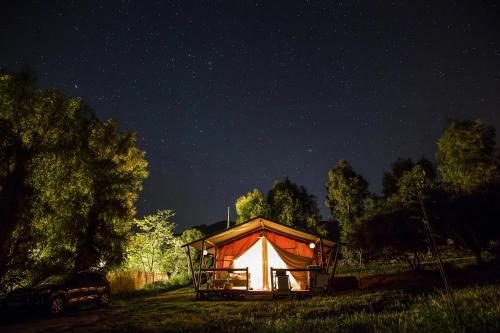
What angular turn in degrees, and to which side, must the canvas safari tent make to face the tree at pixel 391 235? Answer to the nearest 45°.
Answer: approximately 90° to its left

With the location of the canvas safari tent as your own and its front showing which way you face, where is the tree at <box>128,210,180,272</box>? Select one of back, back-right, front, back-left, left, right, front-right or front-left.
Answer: back-right

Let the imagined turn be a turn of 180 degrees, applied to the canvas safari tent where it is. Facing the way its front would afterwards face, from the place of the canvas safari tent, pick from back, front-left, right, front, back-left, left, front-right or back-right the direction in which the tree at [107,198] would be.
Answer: left

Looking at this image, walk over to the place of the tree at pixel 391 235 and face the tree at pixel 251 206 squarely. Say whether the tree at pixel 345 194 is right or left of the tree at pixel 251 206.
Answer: right

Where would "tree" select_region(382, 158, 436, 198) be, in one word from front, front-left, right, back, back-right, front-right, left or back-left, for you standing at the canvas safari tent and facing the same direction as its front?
back-left

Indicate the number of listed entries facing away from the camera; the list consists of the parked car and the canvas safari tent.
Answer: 0

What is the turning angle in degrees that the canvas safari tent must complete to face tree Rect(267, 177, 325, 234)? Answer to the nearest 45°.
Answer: approximately 180°

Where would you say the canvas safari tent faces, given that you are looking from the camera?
facing the viewer

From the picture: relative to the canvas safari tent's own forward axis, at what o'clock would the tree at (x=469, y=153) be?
The tree is roughly at 8 o'clock from the canvas safari tent.

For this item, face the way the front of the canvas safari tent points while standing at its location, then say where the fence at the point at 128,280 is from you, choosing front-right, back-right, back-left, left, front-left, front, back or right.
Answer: back-right
